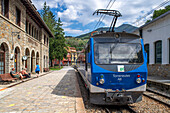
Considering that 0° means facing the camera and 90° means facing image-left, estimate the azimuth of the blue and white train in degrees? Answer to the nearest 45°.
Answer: approximately 0°

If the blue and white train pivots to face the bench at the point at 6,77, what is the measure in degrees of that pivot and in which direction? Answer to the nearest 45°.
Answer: approximately 135° to its right

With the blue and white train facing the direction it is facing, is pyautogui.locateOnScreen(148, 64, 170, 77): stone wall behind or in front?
behind
